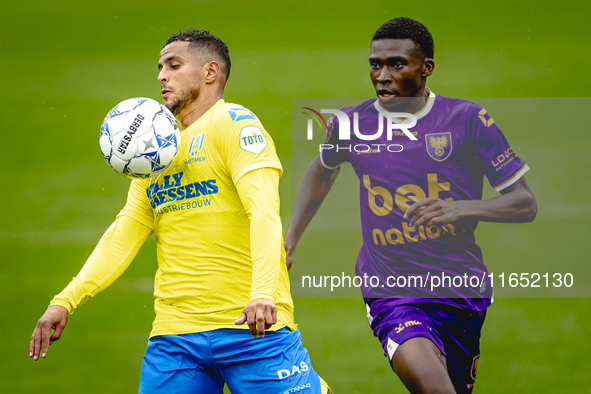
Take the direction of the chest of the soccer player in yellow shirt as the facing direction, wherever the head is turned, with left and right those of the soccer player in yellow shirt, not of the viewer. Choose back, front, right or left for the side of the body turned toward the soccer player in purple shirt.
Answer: back

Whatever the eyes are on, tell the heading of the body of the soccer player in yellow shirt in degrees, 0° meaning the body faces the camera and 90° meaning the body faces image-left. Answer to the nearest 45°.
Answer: approximately 45°
